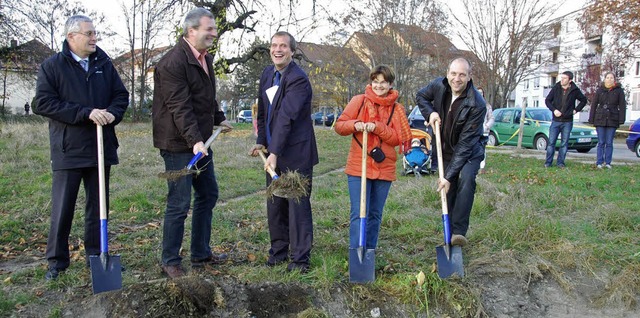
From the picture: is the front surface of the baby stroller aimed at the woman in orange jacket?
yes

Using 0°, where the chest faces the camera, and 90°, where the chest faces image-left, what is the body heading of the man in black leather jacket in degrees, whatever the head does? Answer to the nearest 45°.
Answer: approximately 45°

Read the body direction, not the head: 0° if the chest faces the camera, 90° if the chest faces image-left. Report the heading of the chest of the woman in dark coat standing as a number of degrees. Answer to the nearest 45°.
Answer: approximately 0°

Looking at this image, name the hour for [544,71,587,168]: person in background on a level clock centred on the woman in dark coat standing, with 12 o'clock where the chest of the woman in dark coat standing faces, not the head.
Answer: The person in background is roughly at 2 o'clock from the woman in dark coat standing.

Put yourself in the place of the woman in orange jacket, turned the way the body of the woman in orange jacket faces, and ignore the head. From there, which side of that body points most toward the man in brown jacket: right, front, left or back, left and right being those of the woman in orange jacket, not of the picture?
right

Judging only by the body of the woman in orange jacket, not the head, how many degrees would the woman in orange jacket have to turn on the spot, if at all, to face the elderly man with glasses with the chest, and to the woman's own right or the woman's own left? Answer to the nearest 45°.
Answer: approximately 90° to the woman's own right

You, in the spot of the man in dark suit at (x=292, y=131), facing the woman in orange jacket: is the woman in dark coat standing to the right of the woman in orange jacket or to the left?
left

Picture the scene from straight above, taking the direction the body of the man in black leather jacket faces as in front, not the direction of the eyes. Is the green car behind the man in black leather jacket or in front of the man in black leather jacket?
behind

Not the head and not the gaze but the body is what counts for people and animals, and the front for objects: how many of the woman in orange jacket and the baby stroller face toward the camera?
2

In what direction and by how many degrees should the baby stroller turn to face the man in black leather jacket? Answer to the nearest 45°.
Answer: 0° — it already faces them

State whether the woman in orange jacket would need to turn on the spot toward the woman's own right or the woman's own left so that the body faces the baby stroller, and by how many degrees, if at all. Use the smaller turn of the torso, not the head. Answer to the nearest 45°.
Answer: approximately 180°

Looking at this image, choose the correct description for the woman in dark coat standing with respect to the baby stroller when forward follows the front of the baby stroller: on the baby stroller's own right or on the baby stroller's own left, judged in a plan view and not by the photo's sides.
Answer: on the baby stroller's own left
